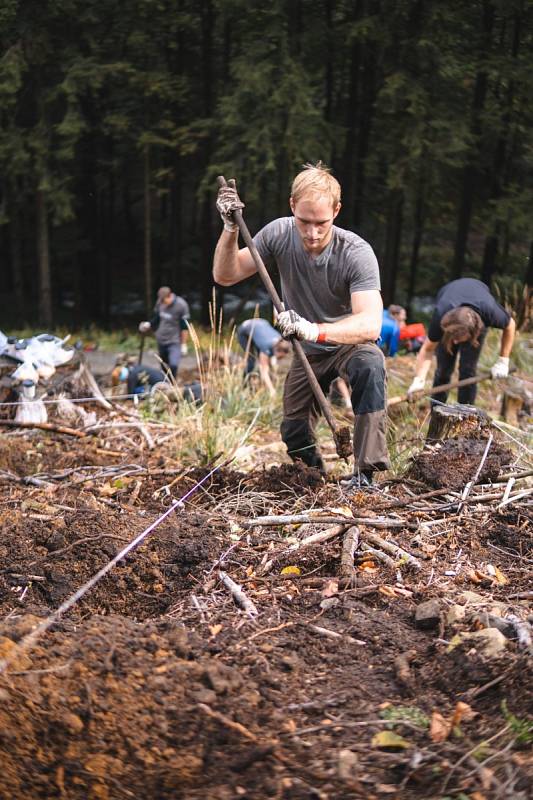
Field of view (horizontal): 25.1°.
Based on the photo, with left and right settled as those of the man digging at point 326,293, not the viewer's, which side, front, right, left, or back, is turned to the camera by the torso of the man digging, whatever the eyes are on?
front

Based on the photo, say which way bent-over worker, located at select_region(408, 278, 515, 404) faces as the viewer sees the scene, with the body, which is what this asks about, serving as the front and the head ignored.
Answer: toward the camera

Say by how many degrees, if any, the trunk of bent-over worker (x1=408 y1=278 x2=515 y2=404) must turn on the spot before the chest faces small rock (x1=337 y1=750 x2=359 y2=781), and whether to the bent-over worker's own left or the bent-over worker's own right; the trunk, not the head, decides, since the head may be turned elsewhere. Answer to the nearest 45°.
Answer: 0° — they already face it

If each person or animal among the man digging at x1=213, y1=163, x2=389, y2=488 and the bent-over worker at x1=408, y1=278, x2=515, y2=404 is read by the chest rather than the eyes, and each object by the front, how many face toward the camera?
2

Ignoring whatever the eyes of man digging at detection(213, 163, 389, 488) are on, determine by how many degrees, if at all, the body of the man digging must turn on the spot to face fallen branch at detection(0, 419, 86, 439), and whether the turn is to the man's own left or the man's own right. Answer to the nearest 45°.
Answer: approximately 135° to the man's own right

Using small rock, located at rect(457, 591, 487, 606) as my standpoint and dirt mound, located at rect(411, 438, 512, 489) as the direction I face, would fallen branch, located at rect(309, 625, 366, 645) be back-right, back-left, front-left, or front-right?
back-left

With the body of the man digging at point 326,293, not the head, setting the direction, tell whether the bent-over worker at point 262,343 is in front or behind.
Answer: behind

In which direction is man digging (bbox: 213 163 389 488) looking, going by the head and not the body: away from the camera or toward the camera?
toward the camera

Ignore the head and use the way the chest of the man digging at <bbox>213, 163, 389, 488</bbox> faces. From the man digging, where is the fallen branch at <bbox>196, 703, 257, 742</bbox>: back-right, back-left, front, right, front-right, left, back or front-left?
front

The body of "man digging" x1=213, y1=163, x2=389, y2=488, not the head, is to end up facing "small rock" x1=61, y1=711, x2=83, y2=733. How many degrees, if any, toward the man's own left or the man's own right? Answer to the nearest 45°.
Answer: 0° — they already face it

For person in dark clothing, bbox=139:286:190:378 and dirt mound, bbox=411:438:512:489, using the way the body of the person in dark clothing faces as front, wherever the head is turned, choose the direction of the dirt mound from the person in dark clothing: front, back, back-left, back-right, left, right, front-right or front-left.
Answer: front-left

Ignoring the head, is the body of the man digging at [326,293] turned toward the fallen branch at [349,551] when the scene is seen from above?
yes
